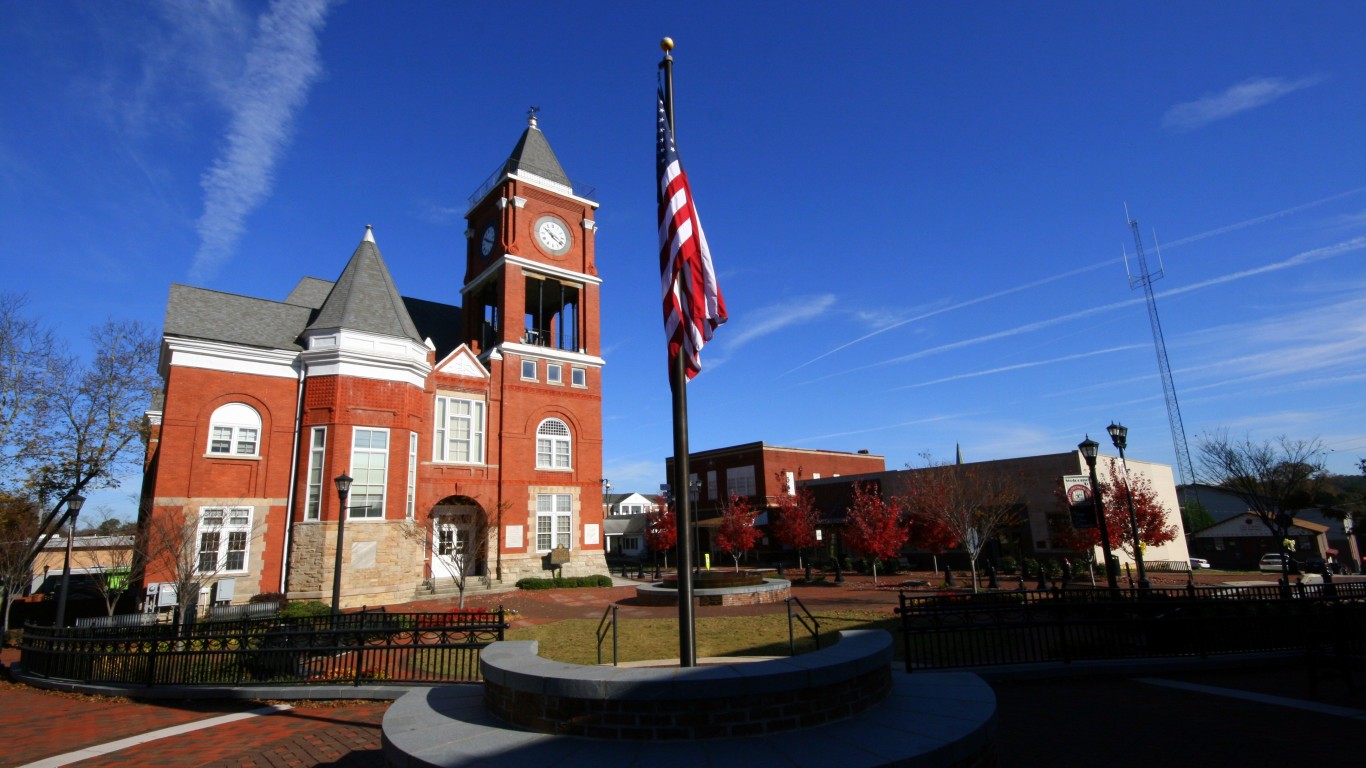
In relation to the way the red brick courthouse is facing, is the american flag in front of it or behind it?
in front

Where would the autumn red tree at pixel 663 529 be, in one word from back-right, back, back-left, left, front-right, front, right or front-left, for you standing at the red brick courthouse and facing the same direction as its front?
left

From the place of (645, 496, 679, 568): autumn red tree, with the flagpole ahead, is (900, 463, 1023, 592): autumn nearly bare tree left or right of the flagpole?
left

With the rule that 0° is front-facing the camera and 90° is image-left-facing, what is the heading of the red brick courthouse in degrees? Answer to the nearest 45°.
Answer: approximately 315°

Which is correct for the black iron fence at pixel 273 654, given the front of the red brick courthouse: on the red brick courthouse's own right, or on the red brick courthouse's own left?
on the red brick courthouse's own right

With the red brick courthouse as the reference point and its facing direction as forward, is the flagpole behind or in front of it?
in front
